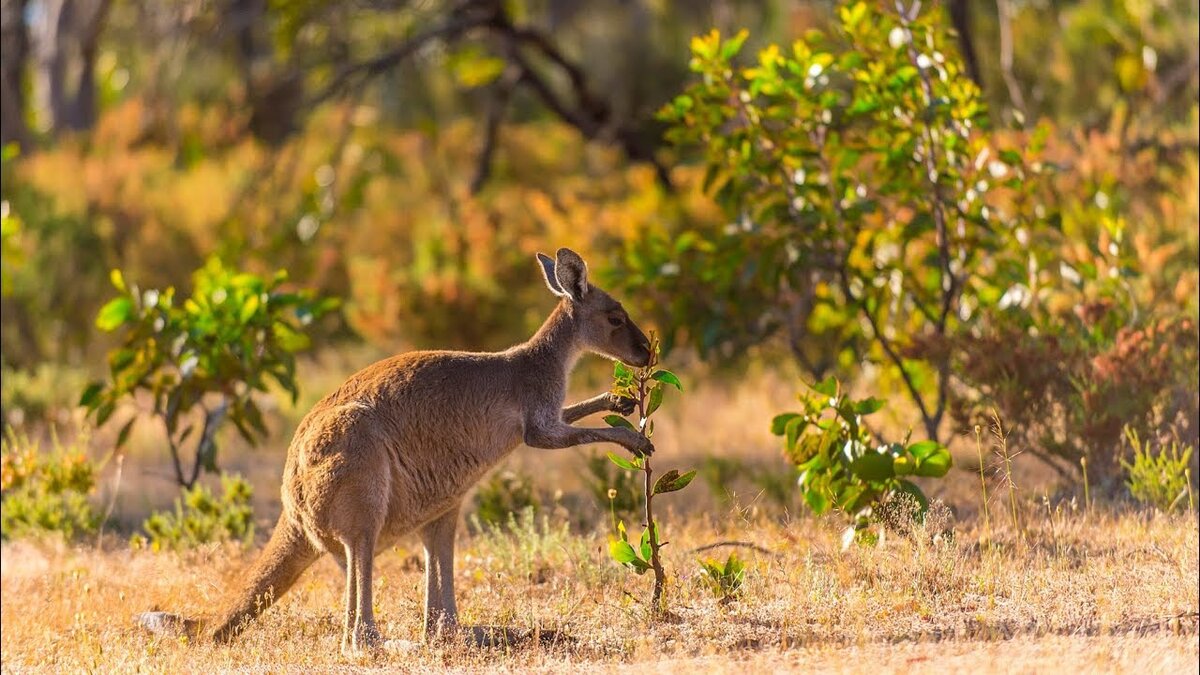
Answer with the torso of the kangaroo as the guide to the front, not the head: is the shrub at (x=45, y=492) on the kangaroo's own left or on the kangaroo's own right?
on the kangaroo's own left

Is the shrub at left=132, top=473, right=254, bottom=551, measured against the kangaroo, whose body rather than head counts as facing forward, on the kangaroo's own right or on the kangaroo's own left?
on the kangaroo's own left

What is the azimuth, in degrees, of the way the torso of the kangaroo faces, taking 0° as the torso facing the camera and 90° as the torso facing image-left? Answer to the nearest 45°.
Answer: approximately 270°

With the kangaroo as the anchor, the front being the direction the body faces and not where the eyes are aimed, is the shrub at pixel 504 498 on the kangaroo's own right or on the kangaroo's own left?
on the kangaroo's own left

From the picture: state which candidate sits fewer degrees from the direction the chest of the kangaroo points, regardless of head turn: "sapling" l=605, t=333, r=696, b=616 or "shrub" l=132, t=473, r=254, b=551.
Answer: the sapling

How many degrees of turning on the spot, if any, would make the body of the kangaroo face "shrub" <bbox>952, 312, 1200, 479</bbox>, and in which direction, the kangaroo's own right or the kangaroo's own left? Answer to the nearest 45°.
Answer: approximately 45° to the kangaroo's own left

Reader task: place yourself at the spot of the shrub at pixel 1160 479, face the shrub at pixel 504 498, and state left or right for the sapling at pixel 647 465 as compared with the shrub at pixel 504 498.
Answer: left
